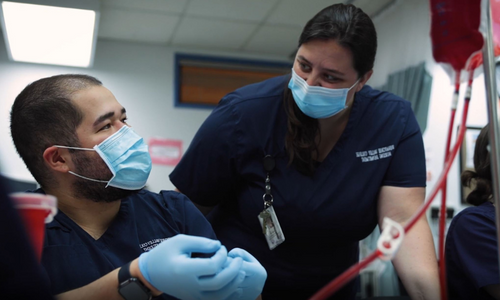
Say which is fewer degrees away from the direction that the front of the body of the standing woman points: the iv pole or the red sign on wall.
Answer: the iv pole

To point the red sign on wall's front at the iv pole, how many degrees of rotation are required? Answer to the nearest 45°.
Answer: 0° — it already faces it

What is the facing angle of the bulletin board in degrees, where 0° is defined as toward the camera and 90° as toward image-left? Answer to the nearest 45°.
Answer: approximately 0°

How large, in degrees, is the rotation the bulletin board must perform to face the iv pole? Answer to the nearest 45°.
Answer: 0° — it already faces it

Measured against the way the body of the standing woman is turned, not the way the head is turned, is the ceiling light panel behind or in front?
behind
